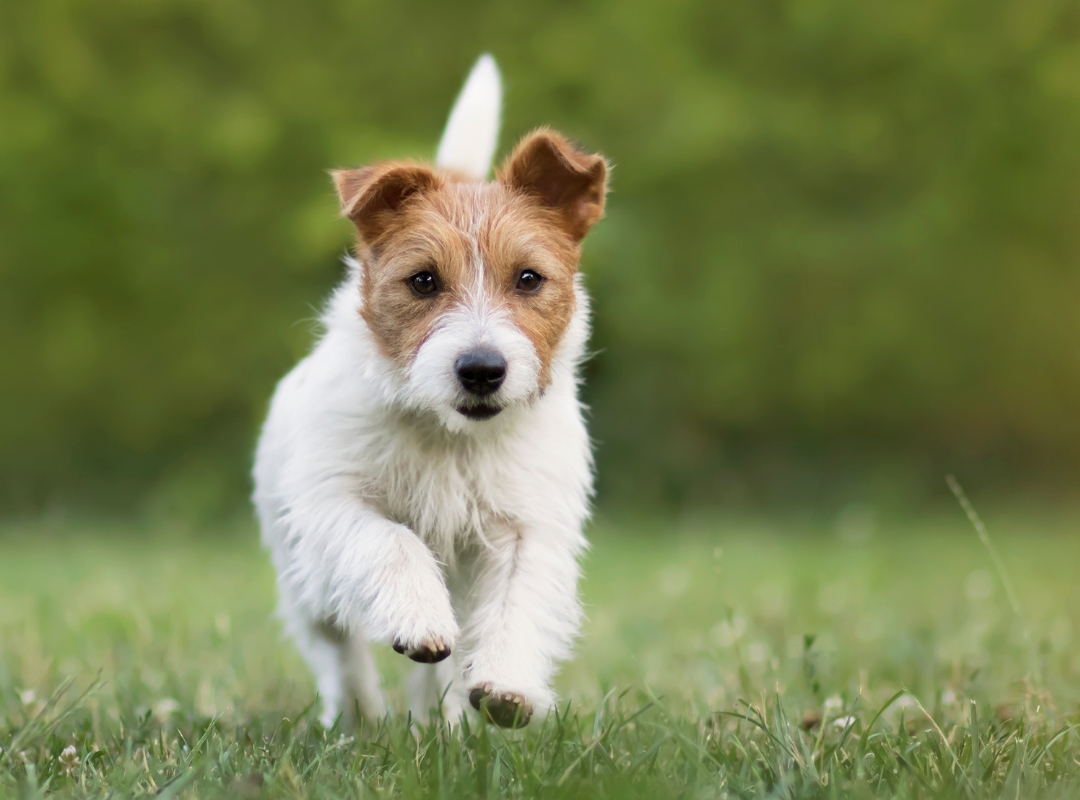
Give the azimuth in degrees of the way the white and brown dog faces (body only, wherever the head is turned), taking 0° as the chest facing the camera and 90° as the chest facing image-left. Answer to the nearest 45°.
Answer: approximately 0°
